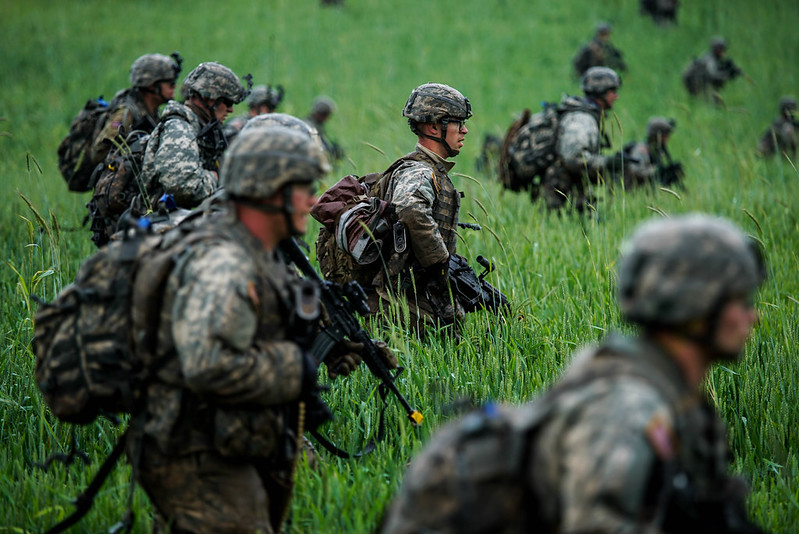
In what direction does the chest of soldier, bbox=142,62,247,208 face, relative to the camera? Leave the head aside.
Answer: to the viewer's right

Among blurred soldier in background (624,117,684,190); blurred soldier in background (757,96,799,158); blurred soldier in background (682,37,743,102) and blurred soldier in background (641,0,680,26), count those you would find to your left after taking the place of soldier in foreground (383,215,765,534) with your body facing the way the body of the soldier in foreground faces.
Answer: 4

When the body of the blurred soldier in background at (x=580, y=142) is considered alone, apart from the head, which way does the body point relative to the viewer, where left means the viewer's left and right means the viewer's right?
facing to the right of the viewer

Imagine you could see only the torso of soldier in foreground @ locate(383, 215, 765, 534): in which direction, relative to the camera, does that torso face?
to the viewer's right

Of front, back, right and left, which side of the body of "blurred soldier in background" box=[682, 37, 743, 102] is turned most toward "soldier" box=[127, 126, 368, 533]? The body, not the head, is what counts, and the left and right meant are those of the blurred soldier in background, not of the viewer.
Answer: right

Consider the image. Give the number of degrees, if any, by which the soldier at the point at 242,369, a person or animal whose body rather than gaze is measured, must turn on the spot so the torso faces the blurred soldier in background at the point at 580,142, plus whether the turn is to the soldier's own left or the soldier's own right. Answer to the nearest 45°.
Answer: approximately 45° to the soldier's own left

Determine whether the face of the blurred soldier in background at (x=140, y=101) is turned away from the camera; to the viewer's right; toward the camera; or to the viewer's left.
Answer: to the viewer's right

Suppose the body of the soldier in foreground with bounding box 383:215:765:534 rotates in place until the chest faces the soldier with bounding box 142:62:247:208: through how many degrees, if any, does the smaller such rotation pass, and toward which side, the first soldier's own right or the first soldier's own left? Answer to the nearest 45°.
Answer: approximately 135° to the first soldier's own left

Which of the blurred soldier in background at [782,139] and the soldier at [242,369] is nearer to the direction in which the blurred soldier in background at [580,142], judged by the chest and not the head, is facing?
the blurred soldier in background

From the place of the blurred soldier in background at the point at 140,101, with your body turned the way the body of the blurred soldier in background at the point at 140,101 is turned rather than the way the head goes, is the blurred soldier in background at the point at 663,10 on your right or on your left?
on your left
